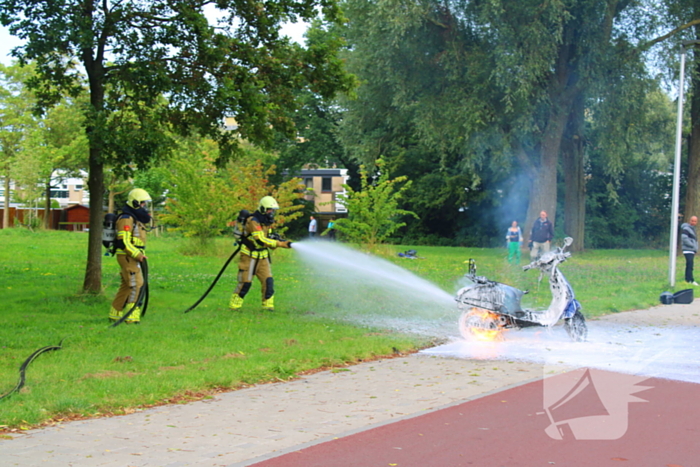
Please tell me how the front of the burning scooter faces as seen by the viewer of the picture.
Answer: facing to the right of the viewer

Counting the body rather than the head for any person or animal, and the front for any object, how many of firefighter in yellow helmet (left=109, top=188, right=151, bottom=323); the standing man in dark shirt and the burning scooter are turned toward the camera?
1

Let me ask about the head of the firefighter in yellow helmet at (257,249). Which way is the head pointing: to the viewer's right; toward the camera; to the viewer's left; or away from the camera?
to the viewer's right

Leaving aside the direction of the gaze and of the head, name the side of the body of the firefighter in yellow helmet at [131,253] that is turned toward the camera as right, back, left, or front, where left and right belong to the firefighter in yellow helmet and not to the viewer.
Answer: right

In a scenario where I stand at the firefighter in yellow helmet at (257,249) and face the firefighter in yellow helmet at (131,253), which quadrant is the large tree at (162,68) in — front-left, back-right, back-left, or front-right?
front-right

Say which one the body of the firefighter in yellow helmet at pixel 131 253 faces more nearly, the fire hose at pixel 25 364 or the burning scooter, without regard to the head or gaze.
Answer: the burning scooter

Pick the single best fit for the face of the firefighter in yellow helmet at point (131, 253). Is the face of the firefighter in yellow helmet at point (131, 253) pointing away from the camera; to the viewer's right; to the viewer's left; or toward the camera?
to the viewer's right

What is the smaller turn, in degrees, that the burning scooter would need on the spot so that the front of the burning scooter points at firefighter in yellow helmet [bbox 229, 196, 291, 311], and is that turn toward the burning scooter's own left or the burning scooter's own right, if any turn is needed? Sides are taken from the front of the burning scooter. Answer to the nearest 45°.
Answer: approximately 180°

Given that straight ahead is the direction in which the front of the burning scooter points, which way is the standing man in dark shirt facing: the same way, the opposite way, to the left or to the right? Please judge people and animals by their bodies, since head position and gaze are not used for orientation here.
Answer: to the right

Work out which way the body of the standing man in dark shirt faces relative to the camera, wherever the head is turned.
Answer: toward the camera

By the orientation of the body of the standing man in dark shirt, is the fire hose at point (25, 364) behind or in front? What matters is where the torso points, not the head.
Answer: in front

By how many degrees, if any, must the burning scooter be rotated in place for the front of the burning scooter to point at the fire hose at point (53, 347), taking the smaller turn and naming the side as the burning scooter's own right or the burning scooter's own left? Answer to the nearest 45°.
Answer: approximately 135° to the burning scooter's own right

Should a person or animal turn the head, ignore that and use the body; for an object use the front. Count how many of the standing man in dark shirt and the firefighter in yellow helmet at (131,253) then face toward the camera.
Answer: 1

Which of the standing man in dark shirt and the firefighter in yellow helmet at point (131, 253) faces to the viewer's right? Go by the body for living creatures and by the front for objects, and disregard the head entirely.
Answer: the firefighter in yellow helmet

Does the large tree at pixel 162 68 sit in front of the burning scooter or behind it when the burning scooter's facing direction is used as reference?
behind

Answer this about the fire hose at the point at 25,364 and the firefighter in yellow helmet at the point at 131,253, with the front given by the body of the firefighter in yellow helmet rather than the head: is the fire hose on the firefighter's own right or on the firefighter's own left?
on the firefighter's own right
